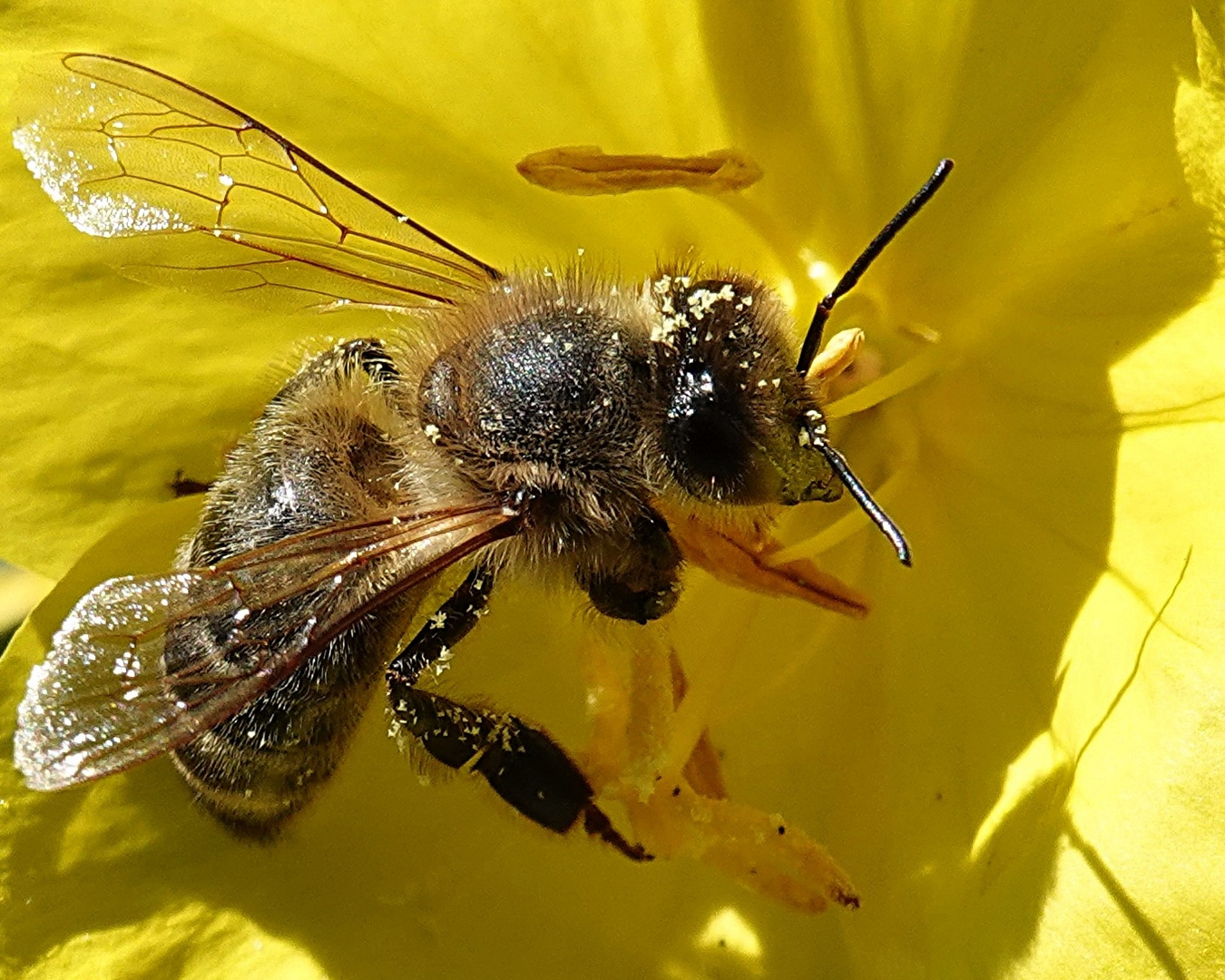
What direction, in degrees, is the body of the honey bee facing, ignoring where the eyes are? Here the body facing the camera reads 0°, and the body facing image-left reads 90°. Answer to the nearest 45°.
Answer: approximately 270°
